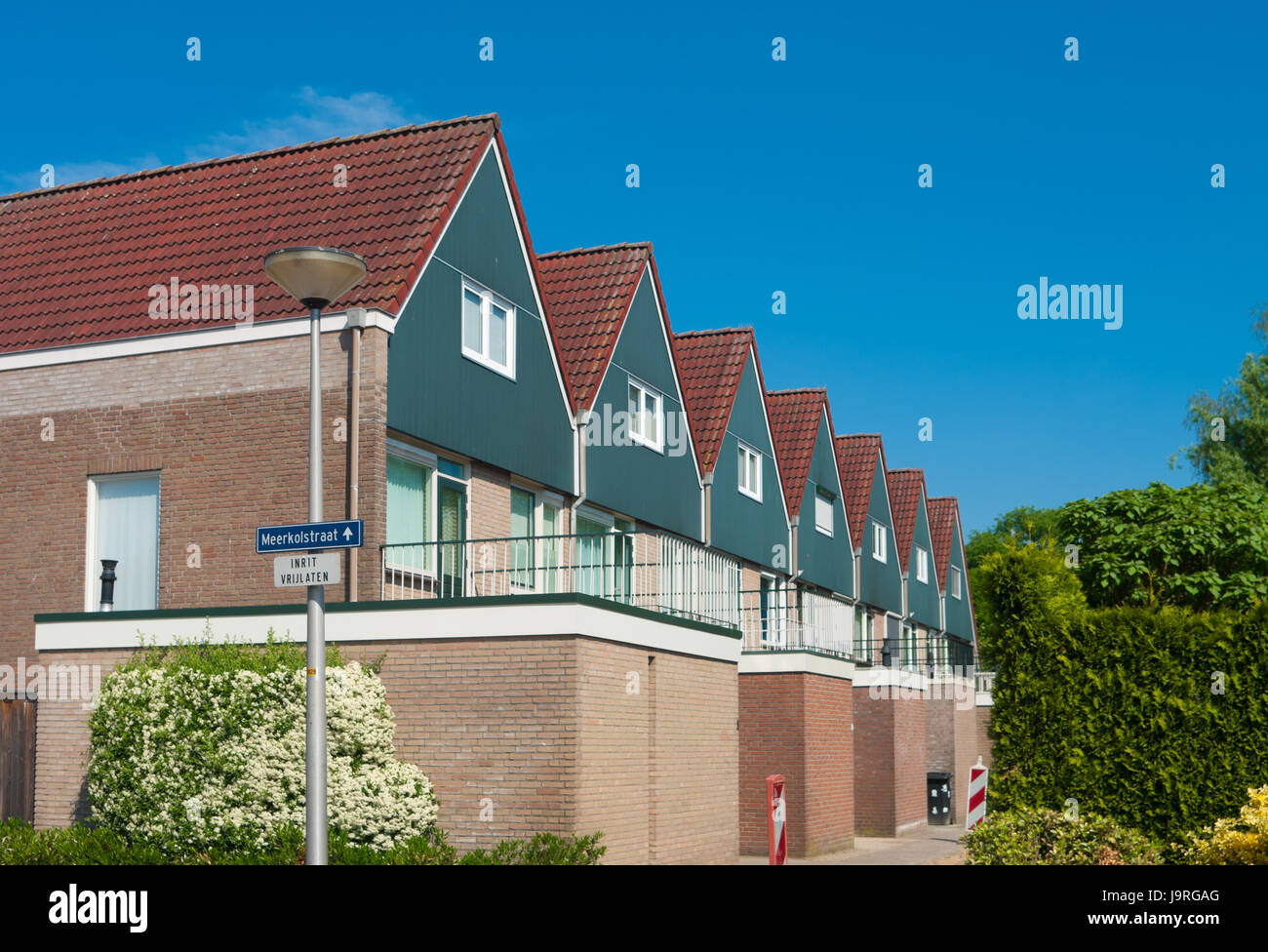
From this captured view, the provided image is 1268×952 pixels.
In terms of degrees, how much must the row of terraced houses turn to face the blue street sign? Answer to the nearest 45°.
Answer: approximately 45° to its right

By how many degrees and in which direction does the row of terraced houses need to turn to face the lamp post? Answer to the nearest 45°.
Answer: approximately 45° to its right

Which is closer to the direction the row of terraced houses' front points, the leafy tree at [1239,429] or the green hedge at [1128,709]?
the green hedge
